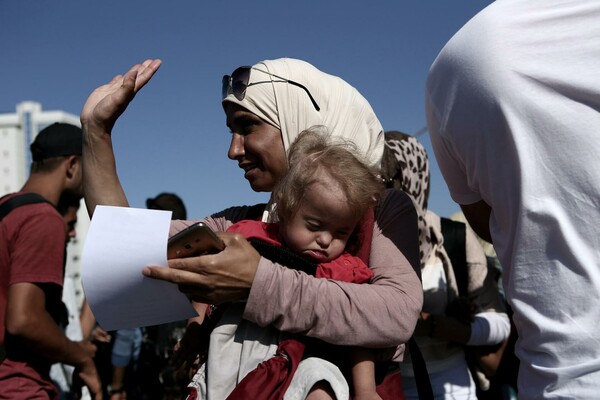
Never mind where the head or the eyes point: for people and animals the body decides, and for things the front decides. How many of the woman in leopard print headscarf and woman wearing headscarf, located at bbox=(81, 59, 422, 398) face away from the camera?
0

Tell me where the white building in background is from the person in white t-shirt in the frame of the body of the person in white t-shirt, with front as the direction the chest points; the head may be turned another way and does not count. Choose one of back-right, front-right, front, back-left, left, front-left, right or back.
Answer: front-left

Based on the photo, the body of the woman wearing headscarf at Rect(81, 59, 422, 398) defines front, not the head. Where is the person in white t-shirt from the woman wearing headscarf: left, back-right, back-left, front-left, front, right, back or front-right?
left

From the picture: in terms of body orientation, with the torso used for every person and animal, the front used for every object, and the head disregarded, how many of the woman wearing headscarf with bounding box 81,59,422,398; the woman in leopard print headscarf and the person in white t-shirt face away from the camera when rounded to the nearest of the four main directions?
1

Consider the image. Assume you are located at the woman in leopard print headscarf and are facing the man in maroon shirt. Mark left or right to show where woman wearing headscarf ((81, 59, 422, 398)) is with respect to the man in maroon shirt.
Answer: left

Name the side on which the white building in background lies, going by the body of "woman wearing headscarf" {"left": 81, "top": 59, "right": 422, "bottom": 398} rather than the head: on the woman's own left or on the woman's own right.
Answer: on the woman's own right

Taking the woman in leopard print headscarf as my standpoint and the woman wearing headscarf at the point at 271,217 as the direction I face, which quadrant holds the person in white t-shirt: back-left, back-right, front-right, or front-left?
front-left

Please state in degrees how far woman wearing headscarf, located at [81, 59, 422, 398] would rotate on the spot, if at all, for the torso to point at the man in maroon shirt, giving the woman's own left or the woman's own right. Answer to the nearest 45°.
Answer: approximately 90° to the woman's own right

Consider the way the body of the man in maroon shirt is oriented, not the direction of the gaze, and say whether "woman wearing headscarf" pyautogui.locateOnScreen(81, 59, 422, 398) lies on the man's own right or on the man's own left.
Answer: on the man's own right

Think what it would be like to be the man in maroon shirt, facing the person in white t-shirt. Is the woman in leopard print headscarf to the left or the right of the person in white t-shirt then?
left

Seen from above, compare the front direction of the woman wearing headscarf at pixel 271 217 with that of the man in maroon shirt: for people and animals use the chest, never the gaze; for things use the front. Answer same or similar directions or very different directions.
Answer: very different directions

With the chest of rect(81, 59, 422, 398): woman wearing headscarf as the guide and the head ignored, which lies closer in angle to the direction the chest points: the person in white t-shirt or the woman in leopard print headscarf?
the person in white t-shirt

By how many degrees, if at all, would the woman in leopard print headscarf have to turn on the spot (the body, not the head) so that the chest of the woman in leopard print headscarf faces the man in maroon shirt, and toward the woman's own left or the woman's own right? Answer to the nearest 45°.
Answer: approximately 45° to the woman's own right

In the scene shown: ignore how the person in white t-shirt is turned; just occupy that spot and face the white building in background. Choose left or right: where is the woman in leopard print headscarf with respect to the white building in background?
right

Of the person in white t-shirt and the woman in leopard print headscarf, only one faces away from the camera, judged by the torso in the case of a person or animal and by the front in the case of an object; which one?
the person in white t-shirt

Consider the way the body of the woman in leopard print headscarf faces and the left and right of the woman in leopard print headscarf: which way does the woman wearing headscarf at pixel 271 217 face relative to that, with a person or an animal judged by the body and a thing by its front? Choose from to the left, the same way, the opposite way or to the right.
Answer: the same way

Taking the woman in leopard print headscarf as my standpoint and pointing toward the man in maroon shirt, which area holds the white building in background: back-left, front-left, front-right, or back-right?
front-right

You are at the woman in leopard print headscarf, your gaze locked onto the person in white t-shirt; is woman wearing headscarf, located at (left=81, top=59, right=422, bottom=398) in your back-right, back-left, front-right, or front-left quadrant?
front-right

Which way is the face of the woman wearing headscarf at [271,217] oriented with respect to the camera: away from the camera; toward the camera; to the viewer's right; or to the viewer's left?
to the viewer's left

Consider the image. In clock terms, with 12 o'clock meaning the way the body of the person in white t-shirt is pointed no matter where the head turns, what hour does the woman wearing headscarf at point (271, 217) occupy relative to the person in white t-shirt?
The woman wearing headscarf is roughly at 10 o'clock from the person in white t-shirt.
